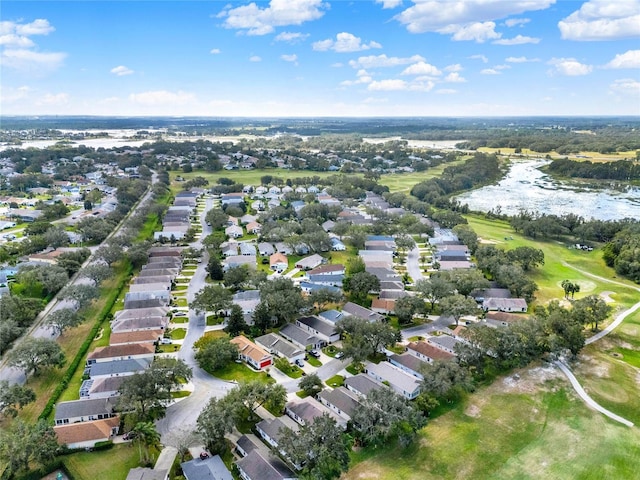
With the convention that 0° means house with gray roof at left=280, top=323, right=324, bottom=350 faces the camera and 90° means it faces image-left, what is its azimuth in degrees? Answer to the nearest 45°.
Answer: approximately 315°

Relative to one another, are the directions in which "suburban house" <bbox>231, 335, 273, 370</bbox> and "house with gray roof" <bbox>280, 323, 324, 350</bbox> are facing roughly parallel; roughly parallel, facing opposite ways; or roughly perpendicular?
roughly parallel

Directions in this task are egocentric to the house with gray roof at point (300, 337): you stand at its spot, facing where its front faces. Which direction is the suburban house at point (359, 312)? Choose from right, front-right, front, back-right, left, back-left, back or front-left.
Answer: left

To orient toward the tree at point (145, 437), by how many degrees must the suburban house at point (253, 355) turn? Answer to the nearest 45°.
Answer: approximately 90° to its right

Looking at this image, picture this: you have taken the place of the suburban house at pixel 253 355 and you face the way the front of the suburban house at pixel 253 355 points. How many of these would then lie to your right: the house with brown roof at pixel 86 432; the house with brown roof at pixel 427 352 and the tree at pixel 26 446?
2

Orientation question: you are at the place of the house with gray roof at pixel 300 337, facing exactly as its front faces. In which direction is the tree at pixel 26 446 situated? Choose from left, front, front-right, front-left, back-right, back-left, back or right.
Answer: right

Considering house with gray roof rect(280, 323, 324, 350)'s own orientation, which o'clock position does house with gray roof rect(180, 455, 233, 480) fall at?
house with gray roof rect(180, 455, 233, 480) is roughly at 2 o'clock from house with gray roof rect(280, 323, 324, 350).

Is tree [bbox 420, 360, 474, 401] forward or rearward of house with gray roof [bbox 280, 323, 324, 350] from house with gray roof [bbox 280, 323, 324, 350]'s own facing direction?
forward

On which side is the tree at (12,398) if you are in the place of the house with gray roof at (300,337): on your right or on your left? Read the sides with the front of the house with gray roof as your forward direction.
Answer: on your right

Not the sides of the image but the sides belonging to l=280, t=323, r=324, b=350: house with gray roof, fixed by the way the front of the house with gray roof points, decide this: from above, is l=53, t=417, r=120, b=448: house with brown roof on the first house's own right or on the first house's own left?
on the first house's own right

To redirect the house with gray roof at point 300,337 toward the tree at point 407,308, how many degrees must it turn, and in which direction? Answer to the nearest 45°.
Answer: approximately 45° to its left
